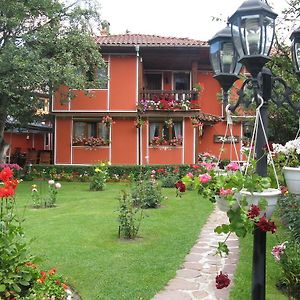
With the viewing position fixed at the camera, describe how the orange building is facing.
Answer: facing the viewer

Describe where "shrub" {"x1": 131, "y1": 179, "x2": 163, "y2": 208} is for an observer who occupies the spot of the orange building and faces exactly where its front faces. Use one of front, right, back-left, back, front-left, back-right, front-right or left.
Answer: front

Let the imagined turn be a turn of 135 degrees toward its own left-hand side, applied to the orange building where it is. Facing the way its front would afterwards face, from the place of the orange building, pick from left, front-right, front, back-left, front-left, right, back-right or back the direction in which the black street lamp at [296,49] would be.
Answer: back-right

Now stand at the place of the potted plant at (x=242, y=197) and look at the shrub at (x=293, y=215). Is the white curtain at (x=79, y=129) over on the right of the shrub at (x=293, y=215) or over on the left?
left

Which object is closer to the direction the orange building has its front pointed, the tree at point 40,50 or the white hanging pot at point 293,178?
the white hanging pot

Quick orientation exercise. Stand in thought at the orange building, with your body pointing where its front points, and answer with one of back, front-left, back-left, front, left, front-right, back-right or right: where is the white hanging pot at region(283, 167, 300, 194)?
front

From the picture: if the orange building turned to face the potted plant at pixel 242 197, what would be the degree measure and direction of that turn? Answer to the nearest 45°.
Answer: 0° — it already faces it

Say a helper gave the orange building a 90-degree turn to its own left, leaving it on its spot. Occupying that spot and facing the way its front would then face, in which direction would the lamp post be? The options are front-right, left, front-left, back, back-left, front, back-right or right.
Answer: right

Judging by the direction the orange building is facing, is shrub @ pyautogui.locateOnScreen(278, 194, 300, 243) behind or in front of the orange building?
in front

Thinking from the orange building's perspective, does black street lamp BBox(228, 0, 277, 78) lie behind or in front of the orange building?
in front

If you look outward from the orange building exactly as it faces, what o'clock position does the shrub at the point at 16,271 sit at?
The shrub is roughly at 12 o'clock from the orange building.

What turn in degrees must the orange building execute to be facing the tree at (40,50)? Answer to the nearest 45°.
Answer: approximately 45° to its right

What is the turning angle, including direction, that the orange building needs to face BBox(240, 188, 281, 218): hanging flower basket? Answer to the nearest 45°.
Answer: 0° — it already faces it

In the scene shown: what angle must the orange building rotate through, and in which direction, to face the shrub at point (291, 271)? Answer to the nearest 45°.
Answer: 0° — it already faces it

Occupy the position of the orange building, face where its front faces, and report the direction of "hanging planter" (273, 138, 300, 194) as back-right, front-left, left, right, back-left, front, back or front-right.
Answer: front
